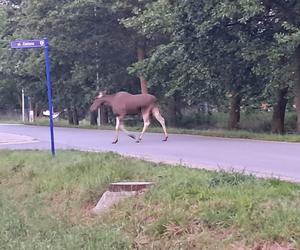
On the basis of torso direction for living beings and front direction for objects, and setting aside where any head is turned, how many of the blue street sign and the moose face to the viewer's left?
1

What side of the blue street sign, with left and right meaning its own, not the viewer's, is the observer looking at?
front

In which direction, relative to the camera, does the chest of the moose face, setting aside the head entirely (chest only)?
to the viewer's left

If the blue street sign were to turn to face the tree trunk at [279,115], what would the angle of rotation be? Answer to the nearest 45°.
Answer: approximately 135° to its left

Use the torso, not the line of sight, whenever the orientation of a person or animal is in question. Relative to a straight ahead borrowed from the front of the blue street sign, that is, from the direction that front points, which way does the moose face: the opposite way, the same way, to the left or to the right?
to the right

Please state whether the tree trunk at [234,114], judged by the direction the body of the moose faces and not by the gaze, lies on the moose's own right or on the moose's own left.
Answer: on the moose's own right

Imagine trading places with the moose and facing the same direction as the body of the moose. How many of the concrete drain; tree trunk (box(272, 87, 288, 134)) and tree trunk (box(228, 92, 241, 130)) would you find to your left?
1

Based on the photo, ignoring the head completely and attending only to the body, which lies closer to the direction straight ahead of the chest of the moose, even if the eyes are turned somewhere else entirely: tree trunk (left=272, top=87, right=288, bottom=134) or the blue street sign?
the blue street sign

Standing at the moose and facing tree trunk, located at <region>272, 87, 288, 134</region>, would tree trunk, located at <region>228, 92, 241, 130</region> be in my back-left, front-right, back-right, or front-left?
front-left

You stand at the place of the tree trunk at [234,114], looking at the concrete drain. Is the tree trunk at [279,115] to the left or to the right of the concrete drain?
left

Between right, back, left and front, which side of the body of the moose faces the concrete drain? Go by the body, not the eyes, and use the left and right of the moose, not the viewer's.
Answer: left

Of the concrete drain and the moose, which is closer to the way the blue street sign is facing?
the concrete drain

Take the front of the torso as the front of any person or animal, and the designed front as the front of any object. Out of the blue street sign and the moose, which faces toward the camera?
the blue street sign
